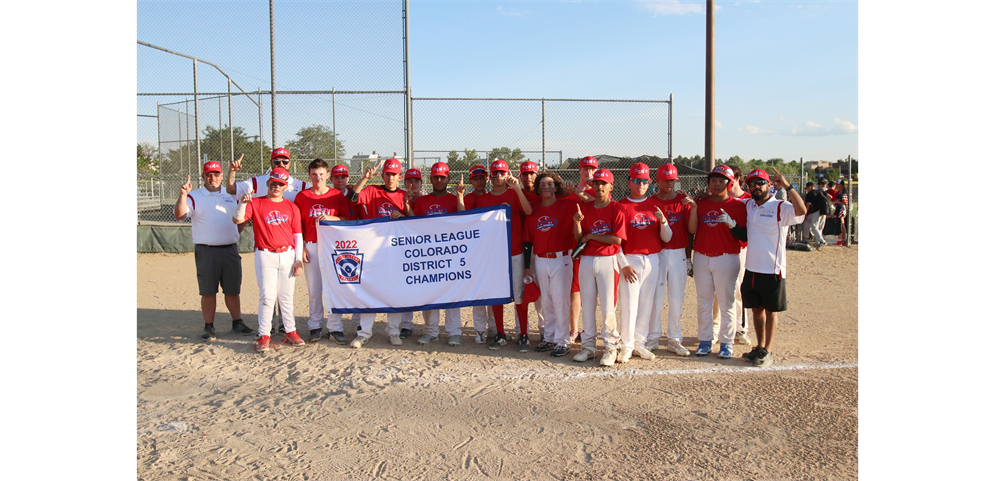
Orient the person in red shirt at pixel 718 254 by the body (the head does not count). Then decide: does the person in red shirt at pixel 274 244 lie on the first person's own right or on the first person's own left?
on the first person's own right

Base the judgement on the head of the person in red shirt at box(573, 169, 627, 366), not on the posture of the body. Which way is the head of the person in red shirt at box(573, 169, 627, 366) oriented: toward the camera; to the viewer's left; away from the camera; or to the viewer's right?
toward the camera

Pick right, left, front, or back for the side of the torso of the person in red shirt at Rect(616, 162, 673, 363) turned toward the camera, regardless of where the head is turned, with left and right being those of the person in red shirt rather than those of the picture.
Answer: front

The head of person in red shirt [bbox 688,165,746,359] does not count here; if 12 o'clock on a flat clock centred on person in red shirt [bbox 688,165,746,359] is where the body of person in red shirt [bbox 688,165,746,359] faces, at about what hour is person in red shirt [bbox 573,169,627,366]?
person in red shirt [bbox 573,169,627,366] is roughly at 2 o'clock from person in red shirt [bbox 688,165,746,359].

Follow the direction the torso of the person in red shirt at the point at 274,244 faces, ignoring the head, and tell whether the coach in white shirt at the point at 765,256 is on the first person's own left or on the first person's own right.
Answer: on the first person's own left

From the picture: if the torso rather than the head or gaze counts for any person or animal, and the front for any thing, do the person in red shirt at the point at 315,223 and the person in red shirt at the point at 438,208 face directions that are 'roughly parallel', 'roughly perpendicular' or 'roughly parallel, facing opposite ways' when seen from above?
roughly parallel

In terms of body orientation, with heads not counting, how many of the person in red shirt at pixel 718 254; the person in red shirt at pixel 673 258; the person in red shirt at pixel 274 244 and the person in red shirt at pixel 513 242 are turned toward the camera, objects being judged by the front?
4

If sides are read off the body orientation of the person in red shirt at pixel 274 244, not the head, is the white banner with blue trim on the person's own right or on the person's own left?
on the person's own left

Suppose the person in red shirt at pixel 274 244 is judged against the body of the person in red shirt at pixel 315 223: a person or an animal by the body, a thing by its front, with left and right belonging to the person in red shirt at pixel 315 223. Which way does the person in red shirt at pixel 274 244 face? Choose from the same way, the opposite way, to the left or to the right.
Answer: the same way

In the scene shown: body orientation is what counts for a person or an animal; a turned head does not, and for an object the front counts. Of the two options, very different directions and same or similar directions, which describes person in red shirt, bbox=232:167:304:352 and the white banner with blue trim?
same or similar directions

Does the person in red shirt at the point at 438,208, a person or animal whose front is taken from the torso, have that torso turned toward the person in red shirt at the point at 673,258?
no

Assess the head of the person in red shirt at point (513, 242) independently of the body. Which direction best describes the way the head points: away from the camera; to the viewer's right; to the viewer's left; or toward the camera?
toward the camera

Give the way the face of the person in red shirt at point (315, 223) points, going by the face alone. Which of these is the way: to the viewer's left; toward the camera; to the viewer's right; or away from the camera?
toward the camera

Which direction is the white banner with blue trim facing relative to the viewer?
toward the camera

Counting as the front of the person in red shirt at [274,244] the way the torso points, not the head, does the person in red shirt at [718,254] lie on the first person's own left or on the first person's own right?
on the first person's own left

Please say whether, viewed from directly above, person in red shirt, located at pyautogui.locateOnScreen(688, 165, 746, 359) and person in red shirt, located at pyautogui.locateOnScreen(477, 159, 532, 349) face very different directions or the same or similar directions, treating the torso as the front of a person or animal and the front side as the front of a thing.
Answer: same or similar directions
